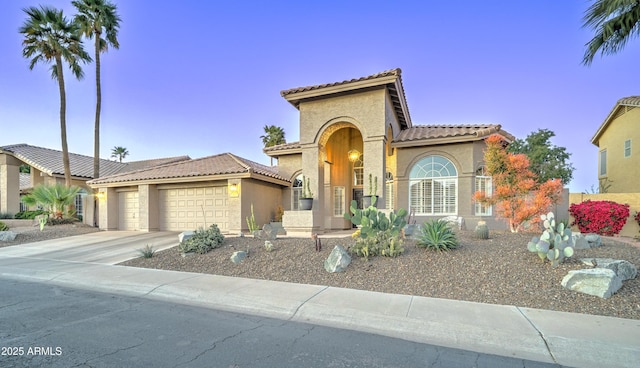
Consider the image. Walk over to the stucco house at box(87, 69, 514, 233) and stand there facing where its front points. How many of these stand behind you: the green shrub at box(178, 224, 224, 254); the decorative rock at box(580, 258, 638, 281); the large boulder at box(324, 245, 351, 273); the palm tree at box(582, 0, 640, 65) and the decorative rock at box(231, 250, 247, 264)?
0

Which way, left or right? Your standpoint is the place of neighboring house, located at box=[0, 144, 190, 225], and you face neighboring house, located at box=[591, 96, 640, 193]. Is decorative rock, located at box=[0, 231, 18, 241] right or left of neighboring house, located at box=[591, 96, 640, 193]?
right

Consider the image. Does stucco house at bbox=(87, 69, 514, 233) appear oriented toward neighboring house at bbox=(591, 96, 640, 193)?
no

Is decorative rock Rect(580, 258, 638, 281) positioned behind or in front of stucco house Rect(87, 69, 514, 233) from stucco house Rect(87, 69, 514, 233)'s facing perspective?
in front

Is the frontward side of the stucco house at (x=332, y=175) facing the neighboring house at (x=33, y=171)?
no

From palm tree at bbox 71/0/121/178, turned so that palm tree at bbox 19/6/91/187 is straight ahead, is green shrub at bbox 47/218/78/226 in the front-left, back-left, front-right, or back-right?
front-left

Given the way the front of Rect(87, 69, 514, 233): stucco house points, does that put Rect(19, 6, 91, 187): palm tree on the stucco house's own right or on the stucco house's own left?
on the stucco house's own right

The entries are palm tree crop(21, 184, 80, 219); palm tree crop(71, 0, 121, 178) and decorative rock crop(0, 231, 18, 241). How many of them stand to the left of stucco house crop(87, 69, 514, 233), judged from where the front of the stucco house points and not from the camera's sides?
0

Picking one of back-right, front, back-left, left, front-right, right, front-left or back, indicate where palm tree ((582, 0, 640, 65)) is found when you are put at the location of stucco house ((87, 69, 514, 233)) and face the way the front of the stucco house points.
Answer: front-left

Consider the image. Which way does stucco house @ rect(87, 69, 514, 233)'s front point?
toward the camera

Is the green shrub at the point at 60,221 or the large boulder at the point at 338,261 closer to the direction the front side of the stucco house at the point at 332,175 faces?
the large boulder

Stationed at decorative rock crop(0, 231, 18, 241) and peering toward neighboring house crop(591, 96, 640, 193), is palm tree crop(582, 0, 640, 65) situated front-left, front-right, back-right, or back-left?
front-right

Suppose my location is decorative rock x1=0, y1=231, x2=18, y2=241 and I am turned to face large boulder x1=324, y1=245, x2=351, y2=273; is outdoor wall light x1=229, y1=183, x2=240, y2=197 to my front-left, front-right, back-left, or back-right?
front-left

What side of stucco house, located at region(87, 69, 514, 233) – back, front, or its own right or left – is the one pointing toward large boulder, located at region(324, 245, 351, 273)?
front

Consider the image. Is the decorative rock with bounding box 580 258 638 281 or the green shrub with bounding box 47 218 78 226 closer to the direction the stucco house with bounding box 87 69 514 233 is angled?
the decorative rock

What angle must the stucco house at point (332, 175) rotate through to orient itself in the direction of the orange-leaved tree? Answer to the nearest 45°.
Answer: approximately 45° to its left
